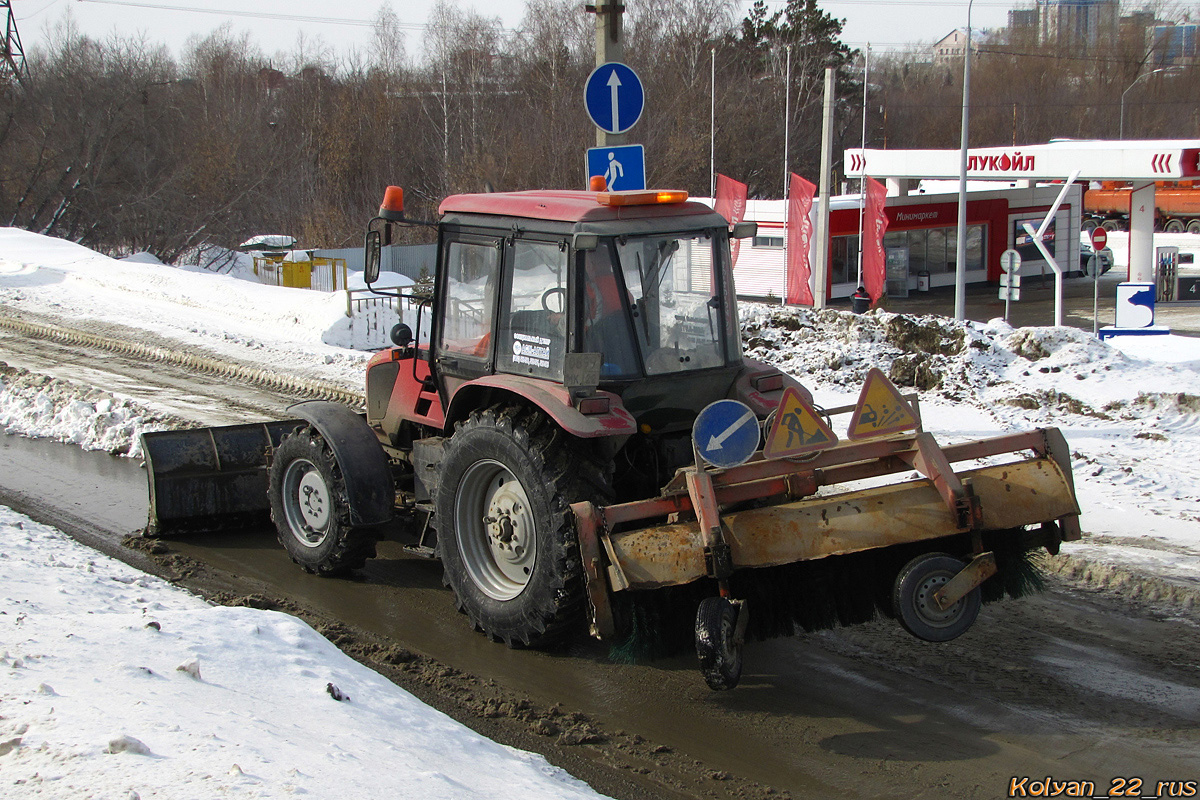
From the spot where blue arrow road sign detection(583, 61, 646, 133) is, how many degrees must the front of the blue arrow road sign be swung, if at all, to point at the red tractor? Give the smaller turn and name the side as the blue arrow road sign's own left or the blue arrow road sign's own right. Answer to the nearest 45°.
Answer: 0° — it already faces it

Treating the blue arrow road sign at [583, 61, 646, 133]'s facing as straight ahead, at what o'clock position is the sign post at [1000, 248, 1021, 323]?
The sign post is roughly at 7 o'clock from the blue arrow road sign.

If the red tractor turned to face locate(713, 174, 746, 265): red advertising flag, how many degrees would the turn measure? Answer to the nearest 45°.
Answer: approximately 45° to its right

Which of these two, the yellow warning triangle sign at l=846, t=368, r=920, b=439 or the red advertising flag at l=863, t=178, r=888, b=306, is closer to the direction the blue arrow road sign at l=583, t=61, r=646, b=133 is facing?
the yellow warning triangle sign

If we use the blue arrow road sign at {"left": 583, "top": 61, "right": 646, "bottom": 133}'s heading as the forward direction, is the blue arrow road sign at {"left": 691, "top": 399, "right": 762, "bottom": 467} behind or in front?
in front

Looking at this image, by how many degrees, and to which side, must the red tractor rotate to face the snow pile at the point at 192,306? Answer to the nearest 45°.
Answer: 0° — it already faces it

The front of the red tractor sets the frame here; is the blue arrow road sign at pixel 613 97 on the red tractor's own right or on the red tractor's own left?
on the red tractor's own right

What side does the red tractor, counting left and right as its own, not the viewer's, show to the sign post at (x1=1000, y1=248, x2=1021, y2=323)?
right

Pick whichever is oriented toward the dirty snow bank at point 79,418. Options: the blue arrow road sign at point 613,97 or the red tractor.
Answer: the red tractor

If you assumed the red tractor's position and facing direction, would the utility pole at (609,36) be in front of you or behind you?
in front

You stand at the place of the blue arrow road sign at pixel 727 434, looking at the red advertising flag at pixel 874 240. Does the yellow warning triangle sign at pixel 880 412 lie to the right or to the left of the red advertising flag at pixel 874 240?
right

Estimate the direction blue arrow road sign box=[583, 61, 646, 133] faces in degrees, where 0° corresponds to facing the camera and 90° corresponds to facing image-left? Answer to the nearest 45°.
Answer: approximately 0°

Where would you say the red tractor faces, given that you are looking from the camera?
facing away from the viewer and to the left of the viewer

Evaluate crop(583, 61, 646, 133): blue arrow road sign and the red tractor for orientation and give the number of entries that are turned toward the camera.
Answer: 1
